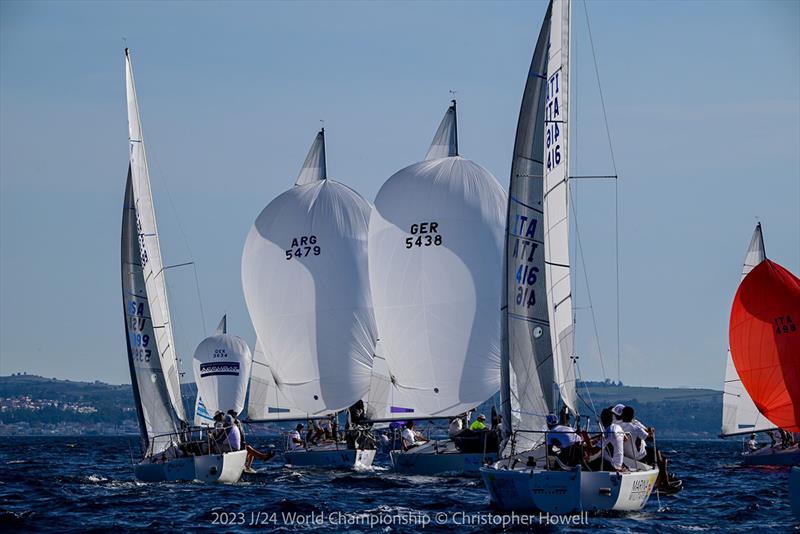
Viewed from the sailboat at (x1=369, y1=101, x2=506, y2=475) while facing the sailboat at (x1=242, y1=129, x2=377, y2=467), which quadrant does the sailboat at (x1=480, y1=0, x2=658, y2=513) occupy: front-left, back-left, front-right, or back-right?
back-left

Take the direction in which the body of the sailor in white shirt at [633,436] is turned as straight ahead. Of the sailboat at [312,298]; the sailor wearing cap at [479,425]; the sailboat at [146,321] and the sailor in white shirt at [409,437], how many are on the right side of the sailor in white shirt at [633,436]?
0

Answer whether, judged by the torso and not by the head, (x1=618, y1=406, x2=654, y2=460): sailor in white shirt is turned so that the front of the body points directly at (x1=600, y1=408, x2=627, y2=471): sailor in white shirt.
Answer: no

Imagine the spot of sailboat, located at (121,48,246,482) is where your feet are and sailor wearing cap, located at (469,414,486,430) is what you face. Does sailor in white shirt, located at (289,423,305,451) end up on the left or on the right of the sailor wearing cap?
left

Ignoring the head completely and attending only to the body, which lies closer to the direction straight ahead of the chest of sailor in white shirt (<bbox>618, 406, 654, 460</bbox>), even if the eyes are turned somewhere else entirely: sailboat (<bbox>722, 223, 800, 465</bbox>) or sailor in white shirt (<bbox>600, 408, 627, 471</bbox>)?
the sailboat

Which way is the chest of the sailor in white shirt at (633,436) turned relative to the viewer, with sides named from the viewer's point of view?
facing away from the viewer and to the right of the viewer

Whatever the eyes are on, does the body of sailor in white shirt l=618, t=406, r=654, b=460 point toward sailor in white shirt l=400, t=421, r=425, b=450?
no

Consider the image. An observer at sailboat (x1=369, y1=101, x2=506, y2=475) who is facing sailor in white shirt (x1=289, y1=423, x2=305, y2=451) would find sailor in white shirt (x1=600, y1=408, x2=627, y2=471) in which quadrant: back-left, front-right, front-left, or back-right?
back-left

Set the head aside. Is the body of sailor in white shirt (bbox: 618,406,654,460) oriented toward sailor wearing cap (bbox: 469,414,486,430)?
no
